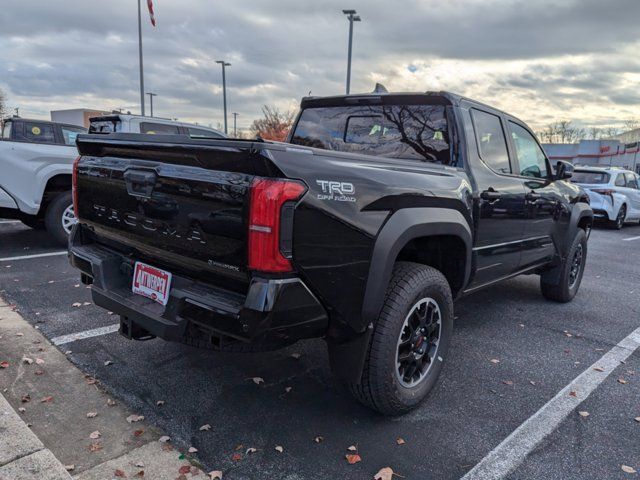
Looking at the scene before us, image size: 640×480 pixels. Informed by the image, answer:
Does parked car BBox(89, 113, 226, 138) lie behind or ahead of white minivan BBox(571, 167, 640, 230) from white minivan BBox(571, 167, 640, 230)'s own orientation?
behind

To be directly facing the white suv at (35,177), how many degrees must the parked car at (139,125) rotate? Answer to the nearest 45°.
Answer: approximately 180°

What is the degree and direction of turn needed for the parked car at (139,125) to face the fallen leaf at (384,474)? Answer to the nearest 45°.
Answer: approximately 135° to its right

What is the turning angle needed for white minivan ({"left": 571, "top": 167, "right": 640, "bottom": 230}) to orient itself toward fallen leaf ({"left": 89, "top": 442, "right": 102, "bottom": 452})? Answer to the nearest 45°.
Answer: approximately 135° to its right

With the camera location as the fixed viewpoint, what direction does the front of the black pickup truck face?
facing away from the viewer and to the right of the viewer

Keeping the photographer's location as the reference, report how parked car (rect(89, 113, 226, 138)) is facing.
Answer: facing away from the viewer and to the right of the viewer

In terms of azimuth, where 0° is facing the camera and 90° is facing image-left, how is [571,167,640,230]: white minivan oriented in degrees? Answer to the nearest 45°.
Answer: approximately 225°
